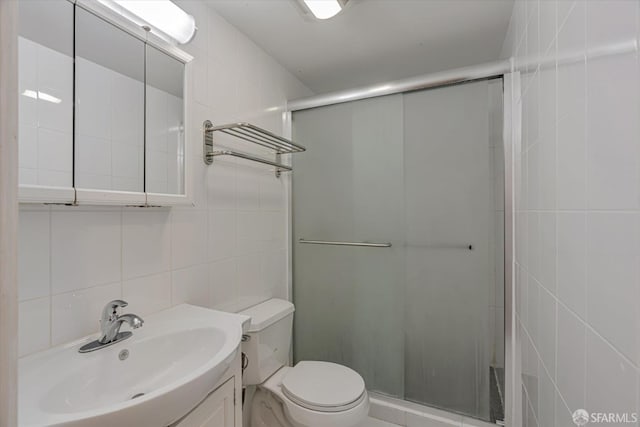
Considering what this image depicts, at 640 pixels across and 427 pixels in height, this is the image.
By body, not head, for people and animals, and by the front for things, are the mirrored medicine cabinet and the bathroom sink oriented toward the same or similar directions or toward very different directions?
same or similar directions

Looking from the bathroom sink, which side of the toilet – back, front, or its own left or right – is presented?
right

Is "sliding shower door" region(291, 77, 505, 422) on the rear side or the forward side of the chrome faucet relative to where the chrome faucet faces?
on the forward side

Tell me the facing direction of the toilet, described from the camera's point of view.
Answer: facing the viewer and to the right of the viewer

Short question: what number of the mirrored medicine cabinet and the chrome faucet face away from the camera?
0
